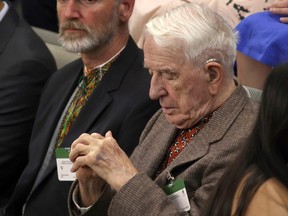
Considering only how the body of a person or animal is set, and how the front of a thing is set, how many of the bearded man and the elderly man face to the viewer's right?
0

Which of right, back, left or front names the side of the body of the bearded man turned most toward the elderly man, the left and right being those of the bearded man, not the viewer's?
left

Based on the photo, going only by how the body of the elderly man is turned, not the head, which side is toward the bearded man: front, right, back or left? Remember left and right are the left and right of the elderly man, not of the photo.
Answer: right

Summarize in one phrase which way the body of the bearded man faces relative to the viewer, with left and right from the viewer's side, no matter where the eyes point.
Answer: facing the viewer and to the left of the viewer

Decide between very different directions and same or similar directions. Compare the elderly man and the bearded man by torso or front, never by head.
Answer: same or similar directions
